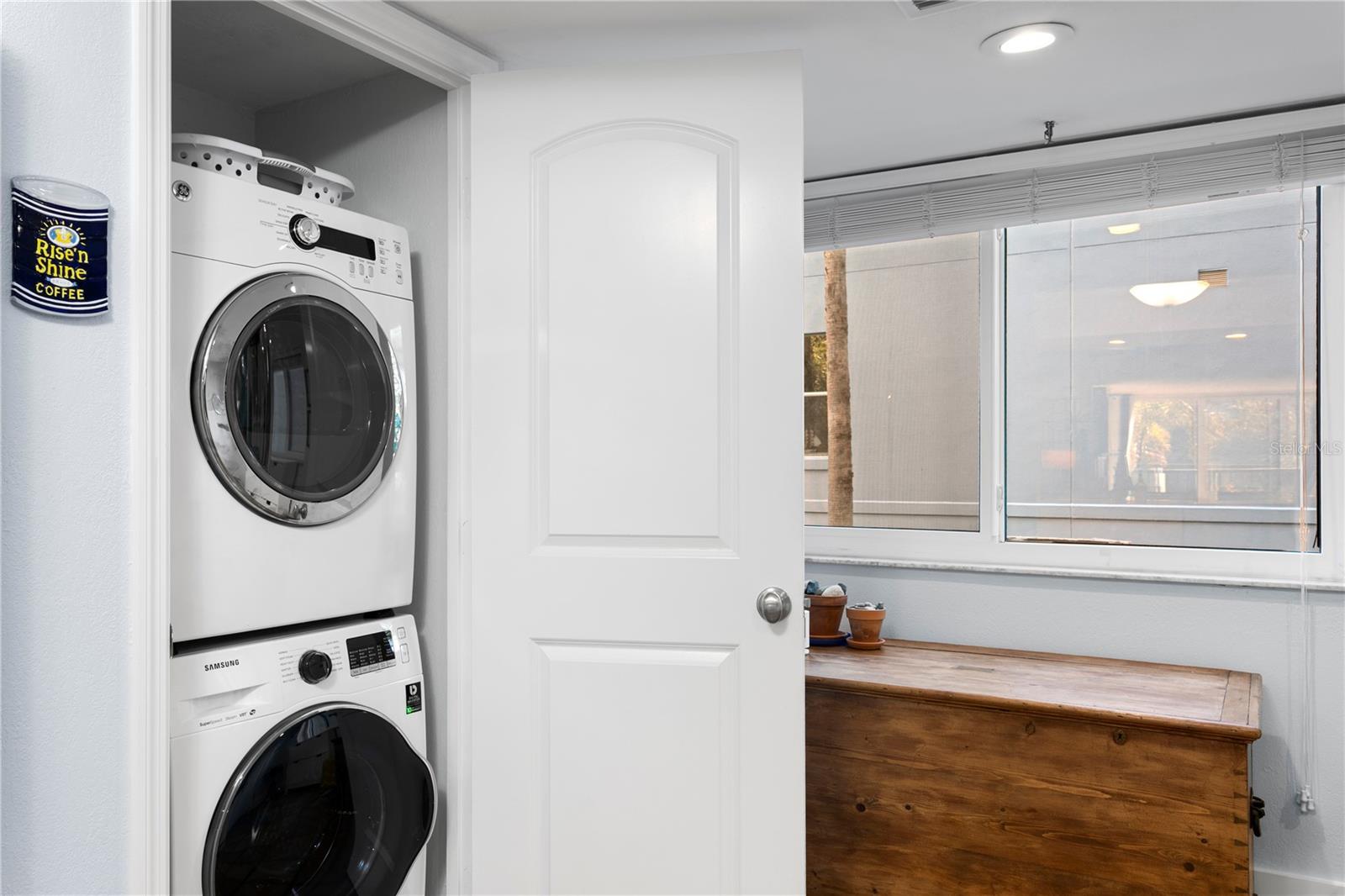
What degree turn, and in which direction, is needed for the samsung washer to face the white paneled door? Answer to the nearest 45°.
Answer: approximately 45° to its left

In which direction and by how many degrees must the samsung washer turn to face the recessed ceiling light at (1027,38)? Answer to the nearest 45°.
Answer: approximately 45° to its left

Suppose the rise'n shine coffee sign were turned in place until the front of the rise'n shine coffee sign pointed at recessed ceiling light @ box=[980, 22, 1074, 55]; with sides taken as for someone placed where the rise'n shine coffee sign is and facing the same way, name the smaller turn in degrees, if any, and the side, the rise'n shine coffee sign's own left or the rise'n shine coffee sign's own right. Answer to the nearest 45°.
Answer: approximately 45° to the rise'n shine coffee sign's own left

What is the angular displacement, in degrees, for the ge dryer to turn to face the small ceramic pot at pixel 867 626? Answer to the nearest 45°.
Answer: approximately 45° to its left
